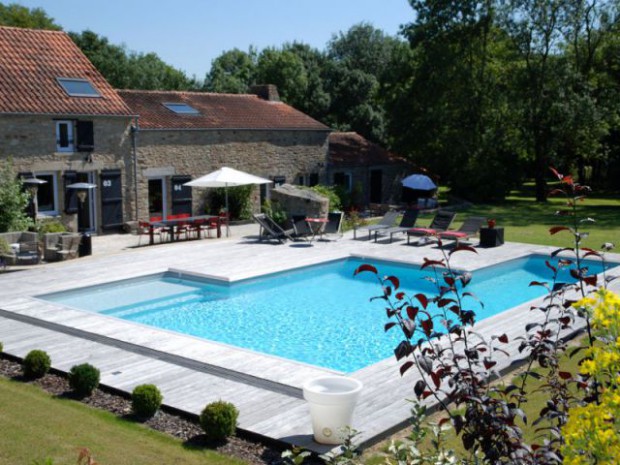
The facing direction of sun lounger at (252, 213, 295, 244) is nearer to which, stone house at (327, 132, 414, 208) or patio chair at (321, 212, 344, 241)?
the patio chair

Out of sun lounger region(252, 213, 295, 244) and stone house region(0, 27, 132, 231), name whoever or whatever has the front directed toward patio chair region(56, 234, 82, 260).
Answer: the stone house

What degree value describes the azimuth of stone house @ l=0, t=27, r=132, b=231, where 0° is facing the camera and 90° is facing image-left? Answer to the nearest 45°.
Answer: approximately 0°

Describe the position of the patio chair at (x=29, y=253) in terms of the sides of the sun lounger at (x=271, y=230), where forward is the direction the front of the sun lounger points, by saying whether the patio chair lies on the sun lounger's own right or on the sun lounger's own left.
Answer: on the sun lounger's own right

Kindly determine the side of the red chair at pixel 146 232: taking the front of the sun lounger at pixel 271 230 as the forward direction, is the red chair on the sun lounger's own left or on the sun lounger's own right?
on the sun lounger's own right

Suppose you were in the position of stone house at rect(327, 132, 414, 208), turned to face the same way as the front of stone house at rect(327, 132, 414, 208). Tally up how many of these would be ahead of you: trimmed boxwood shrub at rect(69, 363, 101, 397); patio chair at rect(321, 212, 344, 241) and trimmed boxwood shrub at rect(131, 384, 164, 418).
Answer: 3

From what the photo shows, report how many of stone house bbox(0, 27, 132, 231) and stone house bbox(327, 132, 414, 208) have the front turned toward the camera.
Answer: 2
